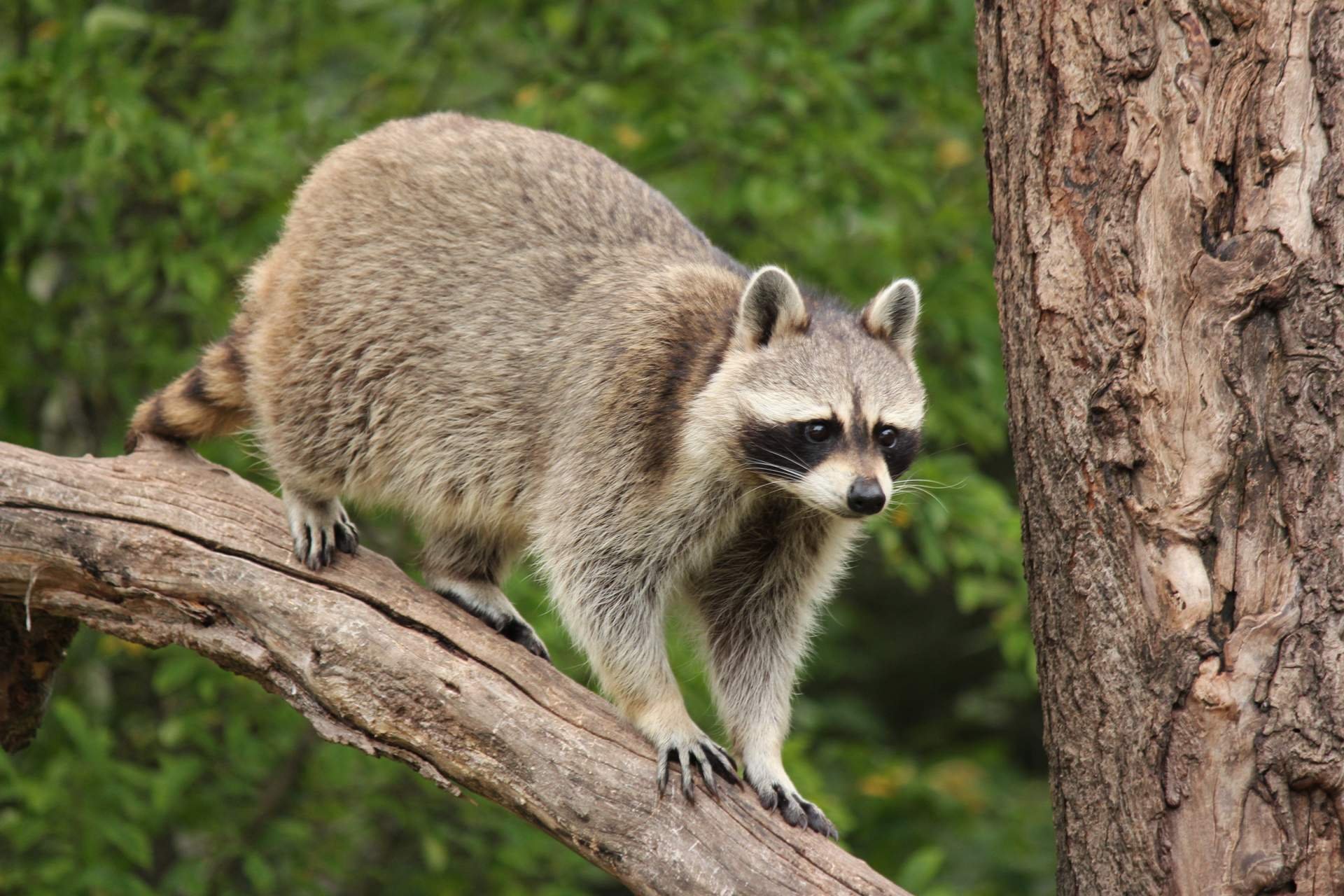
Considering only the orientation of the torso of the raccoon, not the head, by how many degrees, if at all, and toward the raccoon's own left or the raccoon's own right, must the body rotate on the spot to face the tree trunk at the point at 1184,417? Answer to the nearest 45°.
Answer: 0° — it already faces it

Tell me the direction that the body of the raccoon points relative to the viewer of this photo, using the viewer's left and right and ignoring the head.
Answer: facing the viewer and to the right of the viewer
